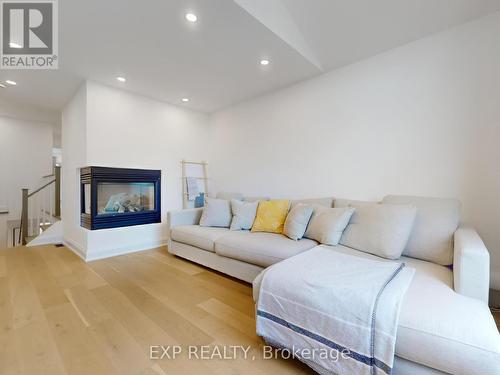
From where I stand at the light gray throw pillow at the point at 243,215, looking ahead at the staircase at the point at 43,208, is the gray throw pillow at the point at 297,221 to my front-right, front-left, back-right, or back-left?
back-left

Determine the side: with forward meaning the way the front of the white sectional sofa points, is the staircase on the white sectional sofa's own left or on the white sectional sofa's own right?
on the white sectional sofa's own right

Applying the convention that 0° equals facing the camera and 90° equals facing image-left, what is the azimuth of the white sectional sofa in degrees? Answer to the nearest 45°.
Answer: approximately 45°

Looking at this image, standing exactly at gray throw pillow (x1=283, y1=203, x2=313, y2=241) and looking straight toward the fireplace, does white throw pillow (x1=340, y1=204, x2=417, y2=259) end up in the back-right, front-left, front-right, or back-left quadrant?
back-left
